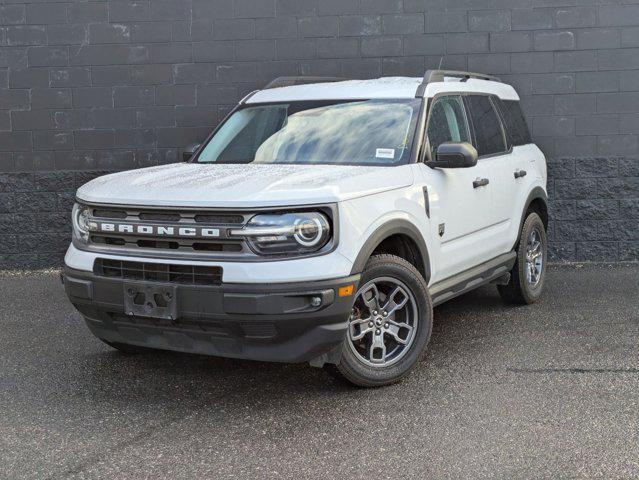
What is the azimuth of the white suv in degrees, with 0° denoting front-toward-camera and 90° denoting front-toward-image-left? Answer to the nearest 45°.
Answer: approximately 45°
